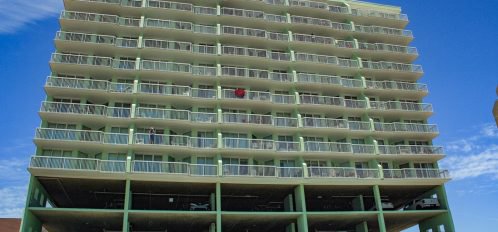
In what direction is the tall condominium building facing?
toward the camera
